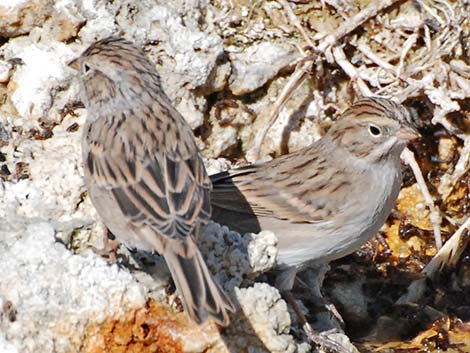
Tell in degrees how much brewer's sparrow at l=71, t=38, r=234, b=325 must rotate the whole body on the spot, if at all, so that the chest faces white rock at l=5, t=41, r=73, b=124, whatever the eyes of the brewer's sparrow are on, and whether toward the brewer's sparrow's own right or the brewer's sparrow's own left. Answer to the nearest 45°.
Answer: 0° — it already faces it

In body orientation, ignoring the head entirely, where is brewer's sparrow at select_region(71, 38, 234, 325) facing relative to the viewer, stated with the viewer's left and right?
facing away from the viewer and to the left of the viewer

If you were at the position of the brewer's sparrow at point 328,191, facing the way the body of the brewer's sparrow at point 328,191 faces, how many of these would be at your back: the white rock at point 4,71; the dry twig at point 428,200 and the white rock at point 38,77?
2

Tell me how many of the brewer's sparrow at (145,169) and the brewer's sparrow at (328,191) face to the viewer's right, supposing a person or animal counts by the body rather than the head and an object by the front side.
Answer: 1

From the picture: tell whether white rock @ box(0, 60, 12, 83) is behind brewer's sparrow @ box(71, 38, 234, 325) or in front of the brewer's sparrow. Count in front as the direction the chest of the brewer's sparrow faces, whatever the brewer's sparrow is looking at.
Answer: in front

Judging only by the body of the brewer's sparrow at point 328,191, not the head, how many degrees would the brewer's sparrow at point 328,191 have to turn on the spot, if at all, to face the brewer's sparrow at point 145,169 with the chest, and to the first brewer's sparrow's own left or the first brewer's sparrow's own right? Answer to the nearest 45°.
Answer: approximately 135° to the first brewer's sparrow's own right

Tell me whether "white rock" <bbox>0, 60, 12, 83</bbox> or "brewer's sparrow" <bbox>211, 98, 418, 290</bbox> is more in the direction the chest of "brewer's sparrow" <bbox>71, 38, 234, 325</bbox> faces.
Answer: the white rock

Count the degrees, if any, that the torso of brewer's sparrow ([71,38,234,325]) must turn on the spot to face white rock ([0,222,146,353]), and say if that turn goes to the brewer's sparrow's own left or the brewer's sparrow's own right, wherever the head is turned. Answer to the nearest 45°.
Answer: approximately 90° to the brewer's sparrow's own left

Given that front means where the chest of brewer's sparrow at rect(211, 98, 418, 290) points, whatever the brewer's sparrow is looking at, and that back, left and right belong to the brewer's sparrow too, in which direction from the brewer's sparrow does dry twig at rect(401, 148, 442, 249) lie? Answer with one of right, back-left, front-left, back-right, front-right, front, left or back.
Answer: front-left

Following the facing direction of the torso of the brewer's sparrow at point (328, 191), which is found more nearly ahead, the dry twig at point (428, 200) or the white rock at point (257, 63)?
the dry twig

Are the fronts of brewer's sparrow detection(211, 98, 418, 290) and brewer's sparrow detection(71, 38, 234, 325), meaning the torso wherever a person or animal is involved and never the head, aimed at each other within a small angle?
no

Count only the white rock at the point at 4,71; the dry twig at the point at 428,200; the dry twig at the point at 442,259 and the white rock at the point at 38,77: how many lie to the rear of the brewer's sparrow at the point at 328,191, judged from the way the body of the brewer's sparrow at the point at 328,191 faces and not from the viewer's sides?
2

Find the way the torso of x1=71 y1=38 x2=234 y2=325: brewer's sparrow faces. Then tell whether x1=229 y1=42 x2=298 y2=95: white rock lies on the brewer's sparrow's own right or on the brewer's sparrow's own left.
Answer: on the brewer's sparrow's own right

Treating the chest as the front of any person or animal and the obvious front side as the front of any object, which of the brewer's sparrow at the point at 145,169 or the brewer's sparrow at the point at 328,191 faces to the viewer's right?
the brewer's sparrow at the point at 328,191

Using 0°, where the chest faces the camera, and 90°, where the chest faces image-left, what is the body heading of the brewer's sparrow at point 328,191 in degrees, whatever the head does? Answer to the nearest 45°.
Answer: approximately 270°

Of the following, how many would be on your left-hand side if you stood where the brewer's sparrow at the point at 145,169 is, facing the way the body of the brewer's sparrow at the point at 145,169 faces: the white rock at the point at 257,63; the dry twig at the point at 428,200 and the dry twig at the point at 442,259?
0
